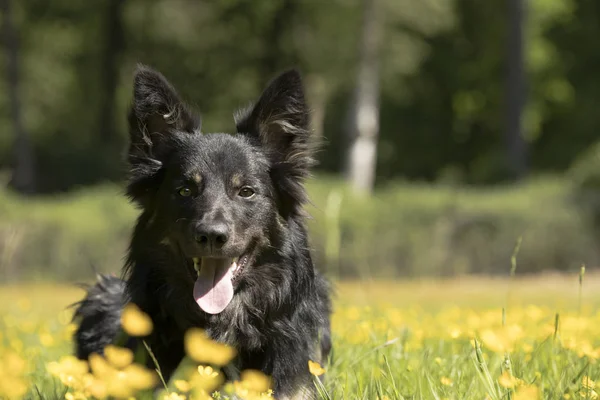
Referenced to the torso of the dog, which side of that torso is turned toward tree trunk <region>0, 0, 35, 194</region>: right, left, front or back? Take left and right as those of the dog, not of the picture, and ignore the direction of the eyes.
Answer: back

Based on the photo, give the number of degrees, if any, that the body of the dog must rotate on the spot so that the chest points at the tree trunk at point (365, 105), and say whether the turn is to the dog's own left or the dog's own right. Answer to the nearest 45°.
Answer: approximately 180°

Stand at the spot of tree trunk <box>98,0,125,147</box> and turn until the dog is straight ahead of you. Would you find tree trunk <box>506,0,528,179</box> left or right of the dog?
left

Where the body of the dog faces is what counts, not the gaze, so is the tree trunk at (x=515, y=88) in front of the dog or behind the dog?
behind

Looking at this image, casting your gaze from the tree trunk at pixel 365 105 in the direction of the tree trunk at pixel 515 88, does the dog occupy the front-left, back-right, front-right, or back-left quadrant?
back-right

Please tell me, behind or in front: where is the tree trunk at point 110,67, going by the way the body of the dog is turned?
behind

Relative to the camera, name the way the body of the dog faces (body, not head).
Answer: toward the camera

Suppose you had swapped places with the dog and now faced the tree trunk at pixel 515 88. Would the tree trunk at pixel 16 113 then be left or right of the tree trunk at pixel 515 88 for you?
left
